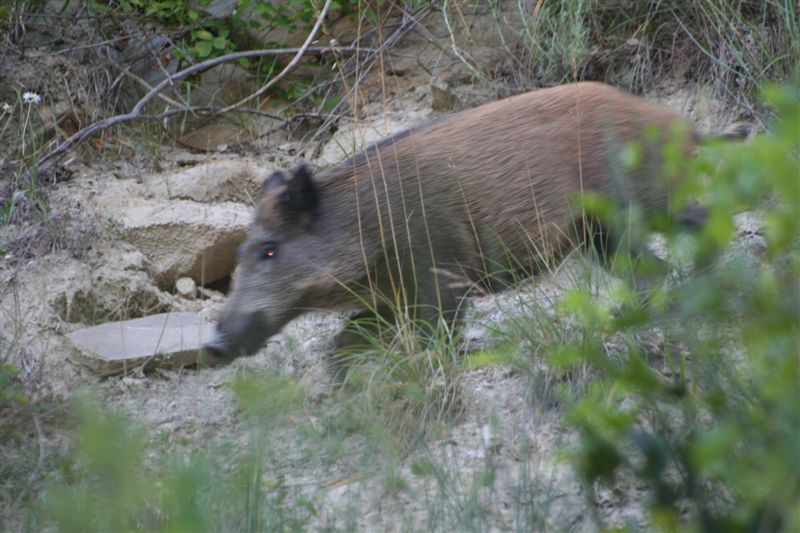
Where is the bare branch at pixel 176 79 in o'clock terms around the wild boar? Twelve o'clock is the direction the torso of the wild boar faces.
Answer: The bare branch is roughly at 2 o'clock from the wild boar.

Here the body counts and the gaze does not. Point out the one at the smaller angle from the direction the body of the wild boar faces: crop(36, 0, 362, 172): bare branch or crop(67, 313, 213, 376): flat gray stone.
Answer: the flat gray stone

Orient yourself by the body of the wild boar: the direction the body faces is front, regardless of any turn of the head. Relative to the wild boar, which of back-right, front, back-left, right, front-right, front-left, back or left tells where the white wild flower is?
front-right

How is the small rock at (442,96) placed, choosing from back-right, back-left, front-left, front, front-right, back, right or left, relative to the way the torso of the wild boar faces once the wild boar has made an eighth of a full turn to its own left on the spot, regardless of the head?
back-right

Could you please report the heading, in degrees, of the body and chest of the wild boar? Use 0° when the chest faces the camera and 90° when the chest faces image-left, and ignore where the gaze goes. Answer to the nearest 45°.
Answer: approximately 90°

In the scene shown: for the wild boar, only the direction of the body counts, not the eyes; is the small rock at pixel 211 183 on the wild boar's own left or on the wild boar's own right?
on the wild boar's own right

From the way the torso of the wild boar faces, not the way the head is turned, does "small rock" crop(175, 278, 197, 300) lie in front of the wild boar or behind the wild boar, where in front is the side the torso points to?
in front

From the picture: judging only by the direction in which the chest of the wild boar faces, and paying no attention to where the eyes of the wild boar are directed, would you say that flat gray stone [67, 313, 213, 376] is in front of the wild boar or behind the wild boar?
in front
